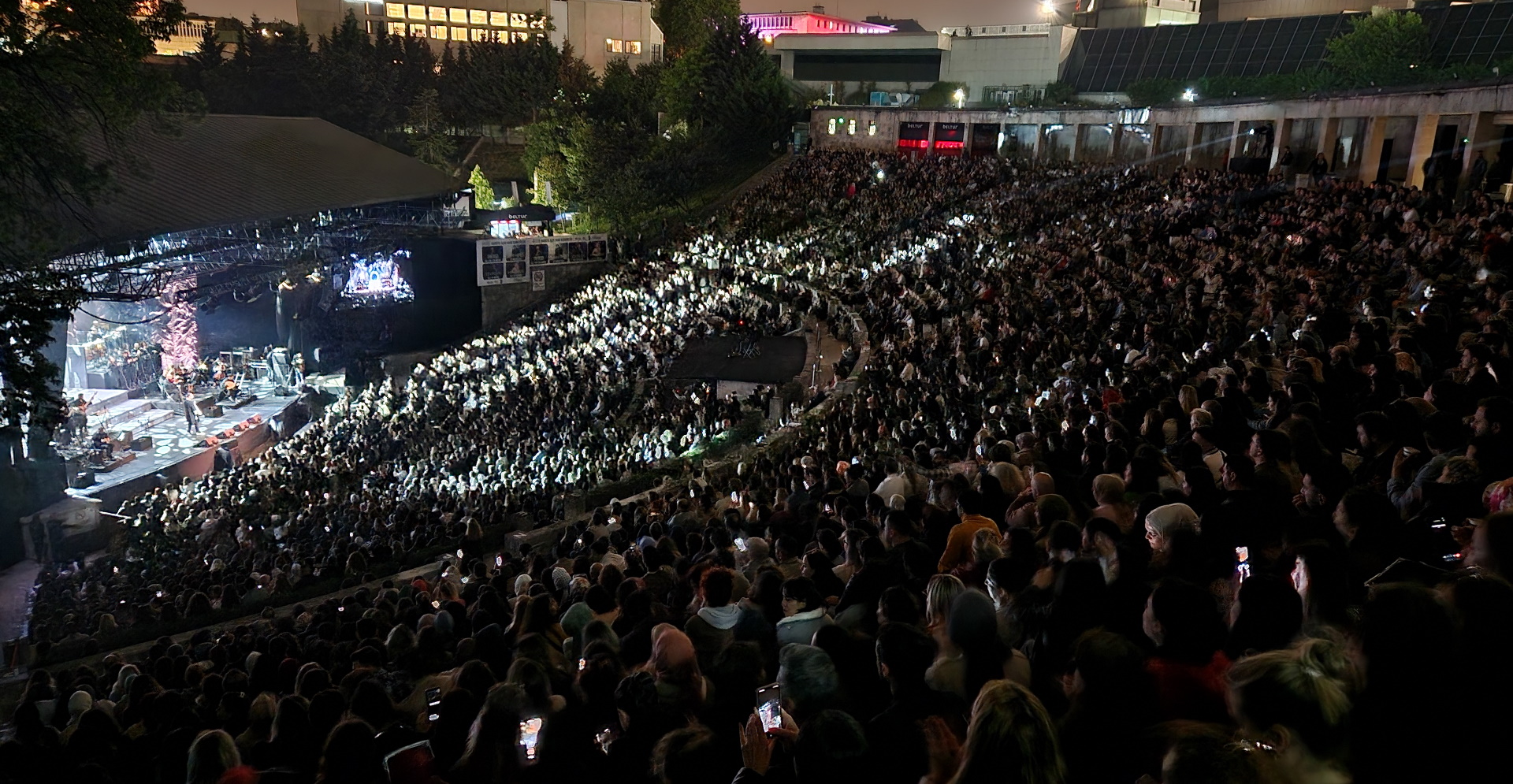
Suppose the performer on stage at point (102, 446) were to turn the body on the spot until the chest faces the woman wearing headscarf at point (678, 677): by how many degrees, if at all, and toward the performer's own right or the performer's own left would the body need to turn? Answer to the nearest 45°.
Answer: approximately 45° to the performer's own right

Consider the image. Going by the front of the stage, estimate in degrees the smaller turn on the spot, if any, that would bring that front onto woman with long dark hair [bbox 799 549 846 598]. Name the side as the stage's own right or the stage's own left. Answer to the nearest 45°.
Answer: approximately 45° to the stage's own right

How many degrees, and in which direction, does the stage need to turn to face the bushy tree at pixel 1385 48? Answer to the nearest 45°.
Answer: approximately 45° to its left

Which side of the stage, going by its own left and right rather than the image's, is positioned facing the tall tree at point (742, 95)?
left

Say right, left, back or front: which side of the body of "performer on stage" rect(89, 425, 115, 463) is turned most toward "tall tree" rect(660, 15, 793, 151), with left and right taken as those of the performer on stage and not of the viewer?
left

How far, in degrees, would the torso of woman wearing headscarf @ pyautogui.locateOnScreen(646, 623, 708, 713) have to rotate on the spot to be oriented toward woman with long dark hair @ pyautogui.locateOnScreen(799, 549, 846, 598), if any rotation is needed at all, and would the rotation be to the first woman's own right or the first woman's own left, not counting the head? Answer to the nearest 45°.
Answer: approximately 90° to the first woman's own right

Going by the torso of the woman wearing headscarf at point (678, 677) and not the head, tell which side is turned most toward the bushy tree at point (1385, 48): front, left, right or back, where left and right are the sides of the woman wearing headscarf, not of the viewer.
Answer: right

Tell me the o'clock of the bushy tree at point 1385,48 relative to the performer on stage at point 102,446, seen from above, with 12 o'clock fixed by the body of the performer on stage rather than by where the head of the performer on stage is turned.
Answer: The bushy tree is roughly at 11 o'clock from the performer on stage.

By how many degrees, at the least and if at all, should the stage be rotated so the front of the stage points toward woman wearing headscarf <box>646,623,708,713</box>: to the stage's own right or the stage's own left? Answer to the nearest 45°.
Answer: approximately 45° to the stage's own right

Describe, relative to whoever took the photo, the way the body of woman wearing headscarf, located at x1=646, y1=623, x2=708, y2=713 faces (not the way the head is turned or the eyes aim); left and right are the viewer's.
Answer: facing away from the viewer and to the left of the viewer
